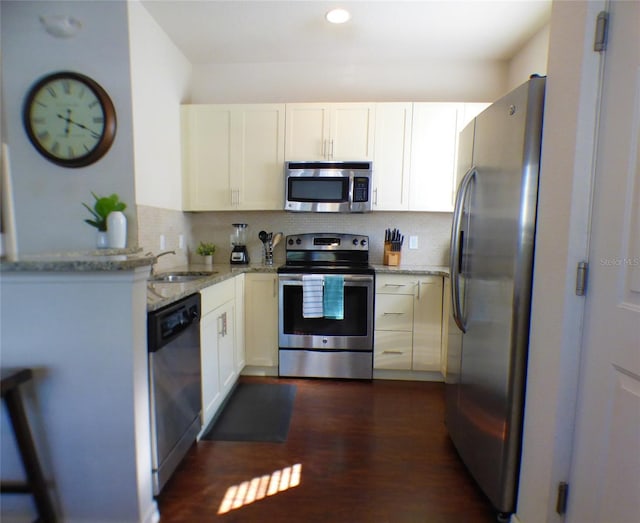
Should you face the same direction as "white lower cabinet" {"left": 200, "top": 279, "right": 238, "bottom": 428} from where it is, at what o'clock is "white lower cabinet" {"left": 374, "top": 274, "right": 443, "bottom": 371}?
"white lower cabinet" {"left": 374, "top": 274, "right": 443, "bottom": 371} is roughly at 12 o'clock from "white lower cabinet" {"left": 200, "top": 279, "right": 238, "bottom": 428}.

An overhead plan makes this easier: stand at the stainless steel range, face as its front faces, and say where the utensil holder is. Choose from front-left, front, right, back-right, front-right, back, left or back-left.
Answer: back-right

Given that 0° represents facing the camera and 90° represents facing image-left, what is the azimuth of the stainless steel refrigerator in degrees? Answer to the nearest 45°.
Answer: approximately 45°

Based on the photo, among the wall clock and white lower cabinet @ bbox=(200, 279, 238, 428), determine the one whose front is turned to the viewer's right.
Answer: the white lower cabinet

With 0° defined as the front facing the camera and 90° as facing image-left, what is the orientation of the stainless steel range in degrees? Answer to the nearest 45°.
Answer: approximately 0°

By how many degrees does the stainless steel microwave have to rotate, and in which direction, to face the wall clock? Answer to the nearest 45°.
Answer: approximately 45° to its right

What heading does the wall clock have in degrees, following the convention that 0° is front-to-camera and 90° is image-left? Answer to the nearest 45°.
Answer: approximately 45°

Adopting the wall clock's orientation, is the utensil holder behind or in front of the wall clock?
behind

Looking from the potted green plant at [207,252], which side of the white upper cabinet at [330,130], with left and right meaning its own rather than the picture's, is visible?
right

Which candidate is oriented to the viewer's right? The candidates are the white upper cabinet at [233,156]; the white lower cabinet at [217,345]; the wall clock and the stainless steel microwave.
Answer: the white lower cabinet

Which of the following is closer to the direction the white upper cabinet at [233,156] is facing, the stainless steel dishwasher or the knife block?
the stainless steel dishwasher

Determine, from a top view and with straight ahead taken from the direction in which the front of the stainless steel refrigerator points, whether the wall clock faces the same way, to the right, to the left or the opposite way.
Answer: to the left
